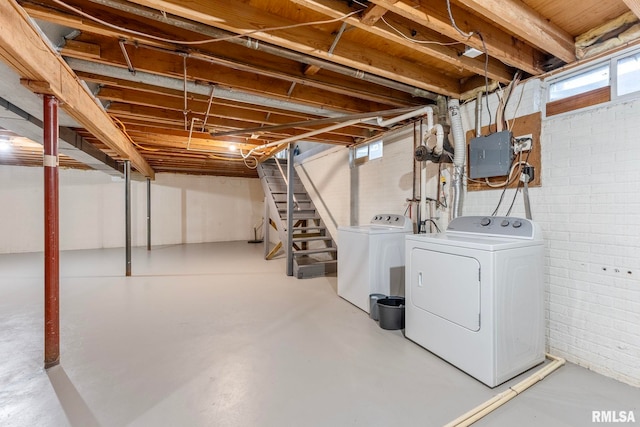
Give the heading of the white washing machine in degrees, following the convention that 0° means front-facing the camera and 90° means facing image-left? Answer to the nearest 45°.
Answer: approximately 45°

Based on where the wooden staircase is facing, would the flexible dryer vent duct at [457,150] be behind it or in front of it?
in front

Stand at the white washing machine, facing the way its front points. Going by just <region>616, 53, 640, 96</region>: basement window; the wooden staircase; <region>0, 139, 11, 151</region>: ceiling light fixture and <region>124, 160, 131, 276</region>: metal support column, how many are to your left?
1

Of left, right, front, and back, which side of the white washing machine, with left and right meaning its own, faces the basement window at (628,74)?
left

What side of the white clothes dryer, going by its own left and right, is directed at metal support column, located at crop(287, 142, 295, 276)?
right

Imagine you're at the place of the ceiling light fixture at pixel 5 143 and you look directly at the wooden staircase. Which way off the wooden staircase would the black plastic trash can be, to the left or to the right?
right

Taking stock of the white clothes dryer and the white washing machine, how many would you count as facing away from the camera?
0

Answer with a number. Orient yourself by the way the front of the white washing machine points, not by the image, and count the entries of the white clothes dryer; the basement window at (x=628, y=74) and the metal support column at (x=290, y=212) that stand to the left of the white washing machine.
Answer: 2

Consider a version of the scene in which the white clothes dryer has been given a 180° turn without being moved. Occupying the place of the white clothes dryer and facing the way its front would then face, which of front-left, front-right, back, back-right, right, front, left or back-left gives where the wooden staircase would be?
left

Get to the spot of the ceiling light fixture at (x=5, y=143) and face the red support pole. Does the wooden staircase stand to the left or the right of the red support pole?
left

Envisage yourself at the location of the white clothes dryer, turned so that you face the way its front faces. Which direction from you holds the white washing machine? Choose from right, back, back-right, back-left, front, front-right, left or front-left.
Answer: right

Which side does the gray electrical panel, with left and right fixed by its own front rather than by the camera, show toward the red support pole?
front
